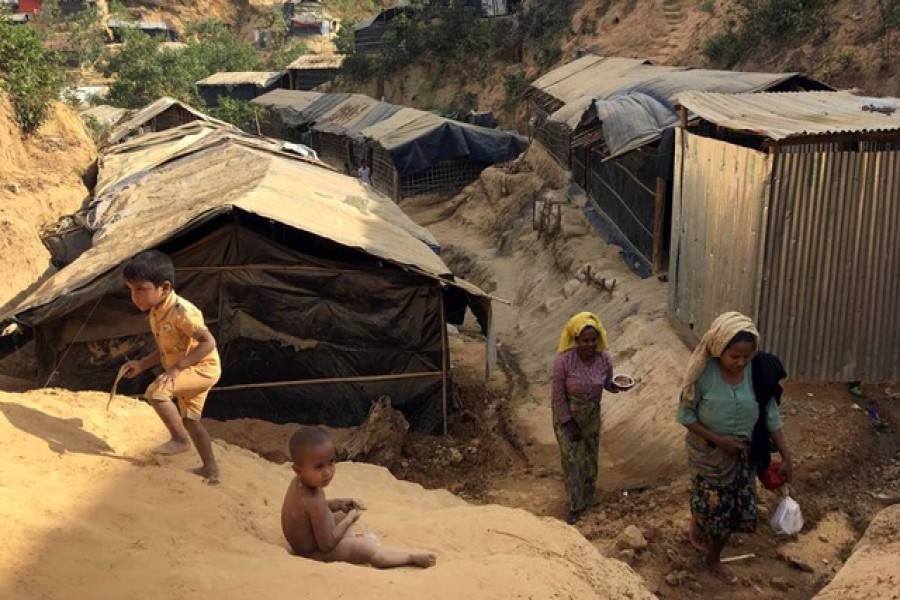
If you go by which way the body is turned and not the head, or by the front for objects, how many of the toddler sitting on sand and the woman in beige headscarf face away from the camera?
0

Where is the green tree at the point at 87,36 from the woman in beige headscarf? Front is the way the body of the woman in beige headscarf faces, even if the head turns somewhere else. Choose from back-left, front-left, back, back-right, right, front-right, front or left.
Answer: back

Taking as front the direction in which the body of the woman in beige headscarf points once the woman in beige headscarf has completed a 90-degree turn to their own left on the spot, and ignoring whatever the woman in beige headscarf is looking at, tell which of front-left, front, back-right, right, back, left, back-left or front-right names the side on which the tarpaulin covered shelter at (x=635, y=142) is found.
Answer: front-left

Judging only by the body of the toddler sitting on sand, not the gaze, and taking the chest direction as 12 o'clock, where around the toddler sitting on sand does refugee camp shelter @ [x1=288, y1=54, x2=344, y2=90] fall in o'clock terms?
The refugee camp shelter is roughly at 9 o'clock from the toddler sitting on sand.

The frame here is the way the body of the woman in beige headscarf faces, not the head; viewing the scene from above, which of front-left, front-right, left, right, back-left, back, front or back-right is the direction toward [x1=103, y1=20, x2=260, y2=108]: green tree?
back

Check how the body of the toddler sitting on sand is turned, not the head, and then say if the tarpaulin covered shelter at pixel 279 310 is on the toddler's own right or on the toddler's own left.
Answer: on the toddler's own left

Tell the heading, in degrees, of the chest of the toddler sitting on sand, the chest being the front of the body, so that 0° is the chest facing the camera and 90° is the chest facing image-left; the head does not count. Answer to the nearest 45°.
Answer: approximately 270°

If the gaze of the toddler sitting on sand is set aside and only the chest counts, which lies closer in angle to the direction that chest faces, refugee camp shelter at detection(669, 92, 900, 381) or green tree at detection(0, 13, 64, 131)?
the refugee camp shelter

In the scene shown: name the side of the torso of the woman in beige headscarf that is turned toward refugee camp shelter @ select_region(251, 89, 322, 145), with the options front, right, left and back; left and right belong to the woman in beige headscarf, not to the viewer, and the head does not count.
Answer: back

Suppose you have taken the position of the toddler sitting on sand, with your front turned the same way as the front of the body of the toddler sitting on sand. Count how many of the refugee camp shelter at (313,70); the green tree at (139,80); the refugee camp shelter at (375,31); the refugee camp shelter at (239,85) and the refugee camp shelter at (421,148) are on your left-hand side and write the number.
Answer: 5

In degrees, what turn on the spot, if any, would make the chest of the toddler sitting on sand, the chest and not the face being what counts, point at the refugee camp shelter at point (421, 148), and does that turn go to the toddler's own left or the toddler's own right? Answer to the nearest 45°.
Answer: approximately 90° to the toddler's own left

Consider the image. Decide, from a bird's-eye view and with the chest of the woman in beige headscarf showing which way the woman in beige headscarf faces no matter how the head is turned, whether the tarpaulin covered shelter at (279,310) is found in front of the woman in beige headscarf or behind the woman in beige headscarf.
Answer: behind

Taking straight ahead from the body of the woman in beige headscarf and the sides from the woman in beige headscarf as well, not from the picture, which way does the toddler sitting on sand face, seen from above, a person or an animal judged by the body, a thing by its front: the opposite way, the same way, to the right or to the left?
to the left

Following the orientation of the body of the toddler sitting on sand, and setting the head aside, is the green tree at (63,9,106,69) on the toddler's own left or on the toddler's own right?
on the toddler's own left

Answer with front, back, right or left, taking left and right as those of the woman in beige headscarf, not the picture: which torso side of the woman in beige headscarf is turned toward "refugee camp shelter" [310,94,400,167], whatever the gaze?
back
